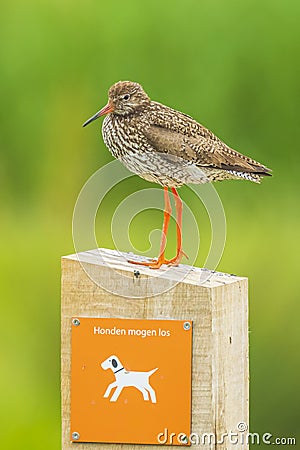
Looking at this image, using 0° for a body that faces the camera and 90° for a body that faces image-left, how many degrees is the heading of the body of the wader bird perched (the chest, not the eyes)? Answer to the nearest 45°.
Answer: approximately 90°

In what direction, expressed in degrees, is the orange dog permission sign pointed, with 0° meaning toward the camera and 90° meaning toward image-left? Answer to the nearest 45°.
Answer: approximately 0°

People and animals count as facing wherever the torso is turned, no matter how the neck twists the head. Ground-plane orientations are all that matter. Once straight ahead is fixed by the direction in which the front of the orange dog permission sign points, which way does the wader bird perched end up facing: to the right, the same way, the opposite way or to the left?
to the right

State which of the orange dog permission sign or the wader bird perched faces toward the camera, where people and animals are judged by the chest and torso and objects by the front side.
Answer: the orange dog permission sign

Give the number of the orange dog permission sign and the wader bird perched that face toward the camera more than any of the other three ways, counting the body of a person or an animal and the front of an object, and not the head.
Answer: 1
